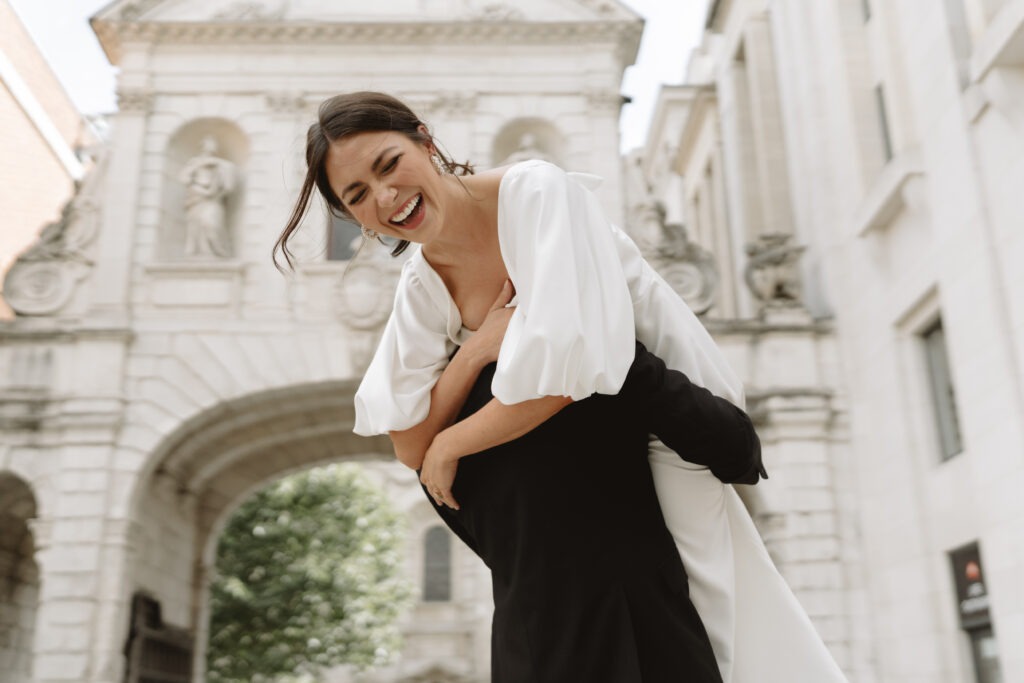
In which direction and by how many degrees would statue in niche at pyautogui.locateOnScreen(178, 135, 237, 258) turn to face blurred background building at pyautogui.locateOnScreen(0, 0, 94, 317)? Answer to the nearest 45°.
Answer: approximately 135° to its right

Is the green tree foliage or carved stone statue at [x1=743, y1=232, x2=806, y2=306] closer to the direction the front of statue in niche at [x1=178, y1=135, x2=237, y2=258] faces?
the carved stone statue

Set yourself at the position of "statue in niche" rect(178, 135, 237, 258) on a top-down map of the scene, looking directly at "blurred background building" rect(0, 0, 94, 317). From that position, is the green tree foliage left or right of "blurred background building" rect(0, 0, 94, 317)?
right

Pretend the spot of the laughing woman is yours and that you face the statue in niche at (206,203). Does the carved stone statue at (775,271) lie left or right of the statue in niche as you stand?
right

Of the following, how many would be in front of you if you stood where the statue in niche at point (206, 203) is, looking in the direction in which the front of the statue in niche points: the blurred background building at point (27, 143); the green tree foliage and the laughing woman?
1

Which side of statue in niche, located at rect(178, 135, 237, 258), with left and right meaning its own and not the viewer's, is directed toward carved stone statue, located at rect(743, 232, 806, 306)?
left

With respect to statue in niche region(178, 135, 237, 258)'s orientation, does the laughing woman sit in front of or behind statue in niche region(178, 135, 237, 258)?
in front

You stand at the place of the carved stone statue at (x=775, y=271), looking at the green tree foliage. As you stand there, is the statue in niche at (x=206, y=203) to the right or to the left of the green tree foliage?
left

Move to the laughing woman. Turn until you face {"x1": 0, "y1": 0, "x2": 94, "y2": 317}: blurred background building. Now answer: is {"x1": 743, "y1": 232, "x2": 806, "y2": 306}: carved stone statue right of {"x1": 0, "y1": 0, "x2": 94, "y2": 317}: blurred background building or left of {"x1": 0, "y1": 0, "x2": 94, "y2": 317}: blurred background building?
right

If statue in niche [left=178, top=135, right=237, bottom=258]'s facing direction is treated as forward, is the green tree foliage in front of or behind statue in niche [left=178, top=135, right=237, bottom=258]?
behind

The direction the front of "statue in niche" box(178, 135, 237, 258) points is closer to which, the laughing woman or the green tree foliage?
the laughing woman

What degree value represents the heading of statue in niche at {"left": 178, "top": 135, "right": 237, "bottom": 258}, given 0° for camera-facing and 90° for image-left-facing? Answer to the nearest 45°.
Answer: approximately 0°
